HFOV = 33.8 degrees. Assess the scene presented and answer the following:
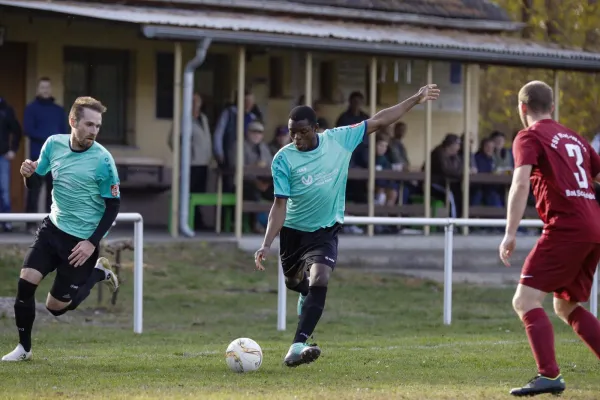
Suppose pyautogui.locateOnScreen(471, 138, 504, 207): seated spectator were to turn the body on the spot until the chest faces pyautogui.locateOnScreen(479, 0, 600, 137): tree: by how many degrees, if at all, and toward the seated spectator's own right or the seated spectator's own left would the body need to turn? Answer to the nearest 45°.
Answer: approximately 180°

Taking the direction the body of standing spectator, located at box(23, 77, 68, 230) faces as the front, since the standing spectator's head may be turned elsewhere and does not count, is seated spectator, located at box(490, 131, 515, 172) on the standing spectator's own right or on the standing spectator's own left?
on the standing spectator's own left

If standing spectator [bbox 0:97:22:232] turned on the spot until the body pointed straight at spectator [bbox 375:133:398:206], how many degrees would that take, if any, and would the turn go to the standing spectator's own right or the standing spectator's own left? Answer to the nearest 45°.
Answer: approximately 90° to the standing spectator's own left

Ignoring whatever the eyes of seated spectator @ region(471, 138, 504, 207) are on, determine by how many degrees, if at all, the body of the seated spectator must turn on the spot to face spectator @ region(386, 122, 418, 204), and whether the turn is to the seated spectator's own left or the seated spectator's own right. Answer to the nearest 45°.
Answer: approximately 45° to the seated spectator's own right

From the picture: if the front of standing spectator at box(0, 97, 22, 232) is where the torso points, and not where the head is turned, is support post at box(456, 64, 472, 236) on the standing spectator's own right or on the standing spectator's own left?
on the standing spectator's own left

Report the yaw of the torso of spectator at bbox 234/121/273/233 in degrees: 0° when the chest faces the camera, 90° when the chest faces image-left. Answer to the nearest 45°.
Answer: approximately 0°

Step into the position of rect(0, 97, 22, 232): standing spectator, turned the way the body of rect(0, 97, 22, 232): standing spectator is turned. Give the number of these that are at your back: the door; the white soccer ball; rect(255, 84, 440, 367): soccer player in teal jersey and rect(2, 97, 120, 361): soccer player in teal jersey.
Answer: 1

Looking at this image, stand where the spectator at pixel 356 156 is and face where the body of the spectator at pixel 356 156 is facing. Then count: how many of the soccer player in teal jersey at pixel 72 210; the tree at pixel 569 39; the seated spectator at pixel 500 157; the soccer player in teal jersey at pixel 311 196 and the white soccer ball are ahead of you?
3

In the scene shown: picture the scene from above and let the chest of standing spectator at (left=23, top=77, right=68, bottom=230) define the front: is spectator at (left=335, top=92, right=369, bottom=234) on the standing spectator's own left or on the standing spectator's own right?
on the standing spectator's own left

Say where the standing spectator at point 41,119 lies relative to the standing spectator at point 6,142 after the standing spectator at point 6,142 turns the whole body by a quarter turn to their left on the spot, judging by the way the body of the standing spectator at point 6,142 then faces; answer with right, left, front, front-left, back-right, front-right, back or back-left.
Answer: front
